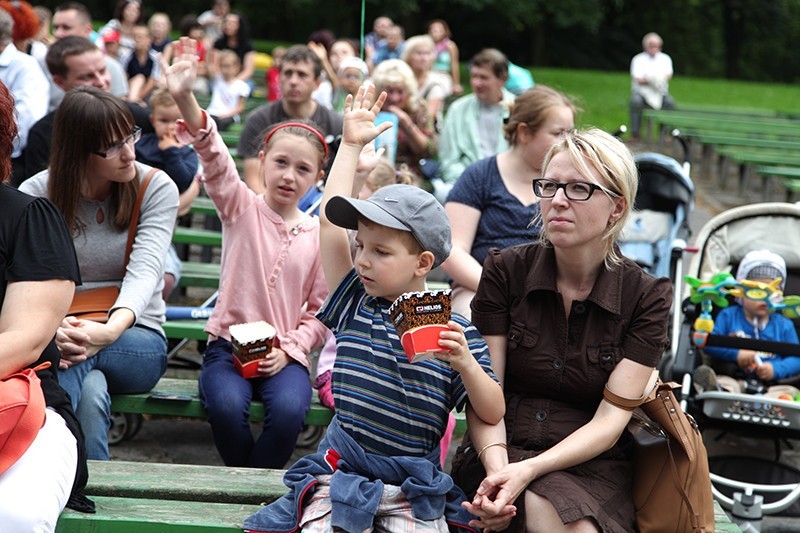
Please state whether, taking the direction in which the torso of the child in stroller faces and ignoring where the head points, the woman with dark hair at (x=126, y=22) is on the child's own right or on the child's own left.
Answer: on the child's own right

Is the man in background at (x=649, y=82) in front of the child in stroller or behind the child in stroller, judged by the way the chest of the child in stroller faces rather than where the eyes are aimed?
behind

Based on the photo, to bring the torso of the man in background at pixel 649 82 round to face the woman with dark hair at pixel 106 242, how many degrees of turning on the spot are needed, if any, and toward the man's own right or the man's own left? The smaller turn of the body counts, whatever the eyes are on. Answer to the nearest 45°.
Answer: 0° — they already face them

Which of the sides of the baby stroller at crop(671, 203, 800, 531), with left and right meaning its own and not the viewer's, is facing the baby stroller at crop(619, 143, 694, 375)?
back

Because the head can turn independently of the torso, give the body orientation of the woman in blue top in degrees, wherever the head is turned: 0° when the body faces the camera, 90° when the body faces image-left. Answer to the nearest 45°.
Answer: approximately 315°

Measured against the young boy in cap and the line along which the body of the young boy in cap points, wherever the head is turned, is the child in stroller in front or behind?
behind

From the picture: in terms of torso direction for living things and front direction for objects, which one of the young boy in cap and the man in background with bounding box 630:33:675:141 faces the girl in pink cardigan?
the man in background

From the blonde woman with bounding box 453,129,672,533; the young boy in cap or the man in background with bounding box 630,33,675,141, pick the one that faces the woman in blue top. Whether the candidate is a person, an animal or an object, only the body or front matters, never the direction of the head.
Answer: the man in background

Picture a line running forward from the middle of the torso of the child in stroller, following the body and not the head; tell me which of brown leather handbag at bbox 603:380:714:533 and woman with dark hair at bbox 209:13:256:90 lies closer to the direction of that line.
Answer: the brown leather handbag

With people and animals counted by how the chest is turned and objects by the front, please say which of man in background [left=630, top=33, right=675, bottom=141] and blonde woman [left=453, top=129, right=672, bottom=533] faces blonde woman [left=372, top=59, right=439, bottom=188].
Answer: the man in background

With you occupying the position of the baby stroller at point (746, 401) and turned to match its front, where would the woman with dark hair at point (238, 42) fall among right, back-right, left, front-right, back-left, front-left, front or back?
back-right
